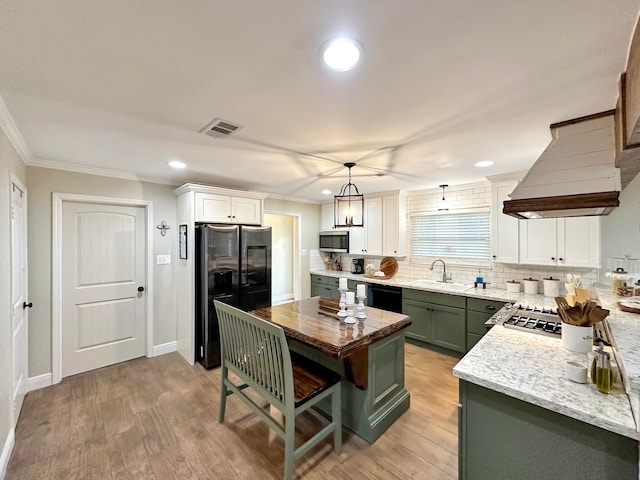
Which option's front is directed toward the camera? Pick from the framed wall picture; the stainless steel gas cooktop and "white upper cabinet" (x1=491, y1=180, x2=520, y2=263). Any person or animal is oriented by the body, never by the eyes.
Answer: the white upper cabinet

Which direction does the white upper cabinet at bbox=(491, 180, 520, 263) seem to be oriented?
toward the camera

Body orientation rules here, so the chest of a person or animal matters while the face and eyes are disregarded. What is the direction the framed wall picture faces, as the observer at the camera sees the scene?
facing to the left of the viewer

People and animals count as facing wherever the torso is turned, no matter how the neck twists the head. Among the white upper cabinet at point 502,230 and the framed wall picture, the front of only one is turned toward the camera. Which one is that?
the white upper cabinet

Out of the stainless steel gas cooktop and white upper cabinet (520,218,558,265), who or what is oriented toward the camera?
the white upper cabinet

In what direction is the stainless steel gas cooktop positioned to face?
to the viewer's left

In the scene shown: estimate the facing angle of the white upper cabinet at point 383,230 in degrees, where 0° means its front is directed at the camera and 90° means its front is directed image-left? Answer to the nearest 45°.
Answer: approximately 45°

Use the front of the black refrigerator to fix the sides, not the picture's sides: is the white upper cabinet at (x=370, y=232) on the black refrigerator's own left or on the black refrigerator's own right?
on the black refrigerator's own left

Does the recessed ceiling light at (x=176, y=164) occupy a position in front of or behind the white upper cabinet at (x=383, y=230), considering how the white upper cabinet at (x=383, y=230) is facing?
in front

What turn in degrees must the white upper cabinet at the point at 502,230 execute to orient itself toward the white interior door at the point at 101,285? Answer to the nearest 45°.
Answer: approximately 45° to its right

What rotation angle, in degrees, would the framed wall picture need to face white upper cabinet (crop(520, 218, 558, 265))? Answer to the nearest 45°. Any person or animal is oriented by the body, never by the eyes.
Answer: approximately 135° to its left

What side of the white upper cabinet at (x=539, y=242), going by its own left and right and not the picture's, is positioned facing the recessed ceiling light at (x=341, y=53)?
front

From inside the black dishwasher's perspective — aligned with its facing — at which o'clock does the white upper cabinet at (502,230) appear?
The white upper cabinet is roughly at 8 o'clock from the black dishwasher.

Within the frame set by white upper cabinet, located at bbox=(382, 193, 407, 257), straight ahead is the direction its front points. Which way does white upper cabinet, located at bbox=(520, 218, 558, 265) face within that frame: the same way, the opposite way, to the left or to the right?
the same way

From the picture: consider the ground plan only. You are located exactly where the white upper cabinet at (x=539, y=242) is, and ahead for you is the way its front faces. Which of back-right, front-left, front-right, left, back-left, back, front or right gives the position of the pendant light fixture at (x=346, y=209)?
front-right

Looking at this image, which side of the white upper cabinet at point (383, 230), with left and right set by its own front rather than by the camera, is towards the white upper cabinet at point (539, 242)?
left

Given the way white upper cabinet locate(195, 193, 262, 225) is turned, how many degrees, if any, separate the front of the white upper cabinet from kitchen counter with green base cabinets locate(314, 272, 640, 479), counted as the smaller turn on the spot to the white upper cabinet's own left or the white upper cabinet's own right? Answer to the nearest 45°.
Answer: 0° — it already faces it
